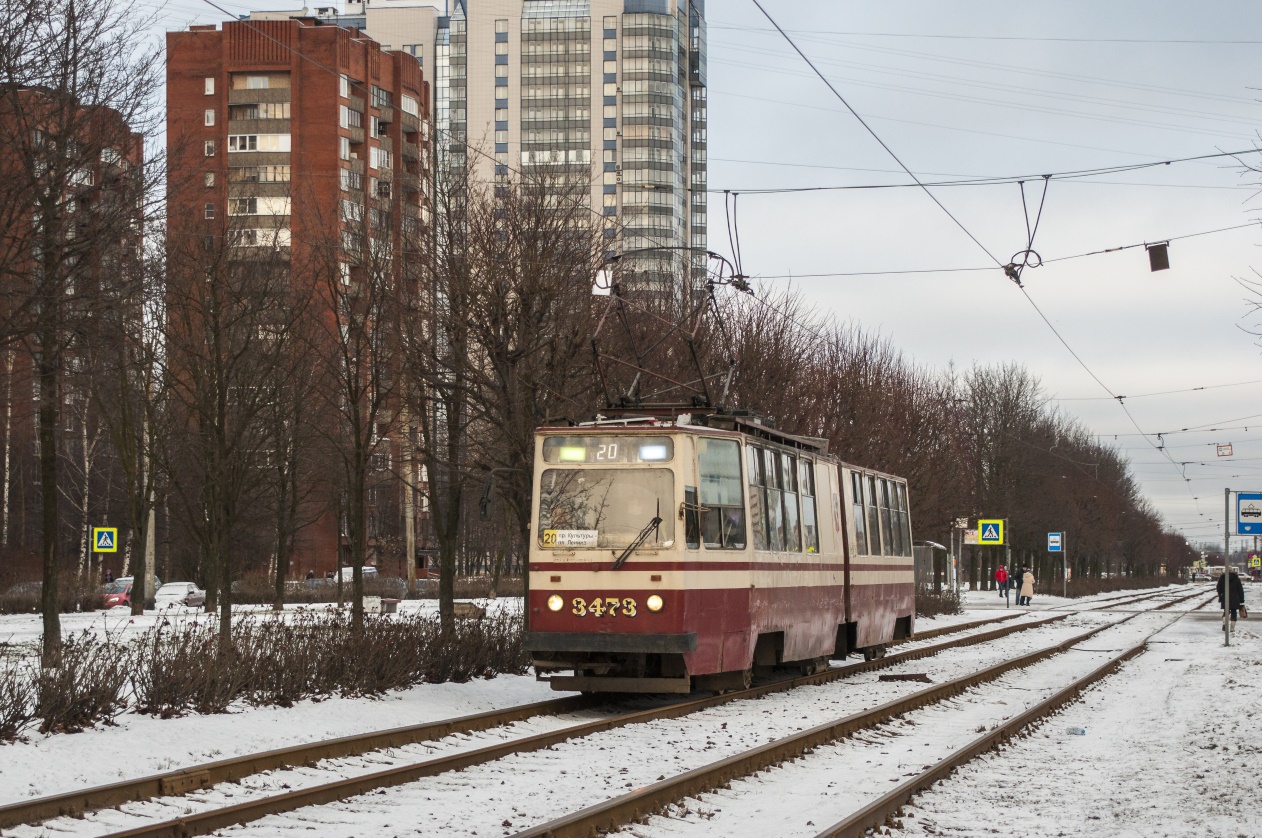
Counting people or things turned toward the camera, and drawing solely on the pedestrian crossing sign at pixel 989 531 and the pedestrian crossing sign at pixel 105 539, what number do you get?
2

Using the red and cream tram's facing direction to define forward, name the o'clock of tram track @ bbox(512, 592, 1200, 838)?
The tram track is roughly at 10 o'clock from the red and cream tram.

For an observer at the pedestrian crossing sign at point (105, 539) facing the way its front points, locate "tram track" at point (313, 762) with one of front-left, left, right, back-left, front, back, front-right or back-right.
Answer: front

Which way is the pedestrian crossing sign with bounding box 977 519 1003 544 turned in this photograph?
toward the camera

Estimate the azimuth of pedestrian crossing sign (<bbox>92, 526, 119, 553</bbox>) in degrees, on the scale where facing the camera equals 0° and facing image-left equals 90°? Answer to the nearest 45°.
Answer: approximately 0°

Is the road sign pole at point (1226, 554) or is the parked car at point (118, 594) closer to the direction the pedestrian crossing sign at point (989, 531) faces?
the road sign pole

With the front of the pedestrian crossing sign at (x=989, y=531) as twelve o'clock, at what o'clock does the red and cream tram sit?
The red and cream tram is roughly at 12 o'clock from the pedestrian crossing sign.

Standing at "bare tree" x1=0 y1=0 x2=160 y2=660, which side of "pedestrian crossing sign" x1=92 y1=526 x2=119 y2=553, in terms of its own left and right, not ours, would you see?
front

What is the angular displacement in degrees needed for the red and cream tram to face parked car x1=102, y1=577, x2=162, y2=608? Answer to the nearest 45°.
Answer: approximately 90° to its right

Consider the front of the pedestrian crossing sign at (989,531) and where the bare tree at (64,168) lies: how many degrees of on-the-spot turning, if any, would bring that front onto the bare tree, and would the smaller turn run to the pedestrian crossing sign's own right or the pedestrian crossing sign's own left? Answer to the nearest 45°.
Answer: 0° — it already faces it

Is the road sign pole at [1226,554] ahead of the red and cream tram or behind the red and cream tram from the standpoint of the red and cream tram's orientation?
behind
